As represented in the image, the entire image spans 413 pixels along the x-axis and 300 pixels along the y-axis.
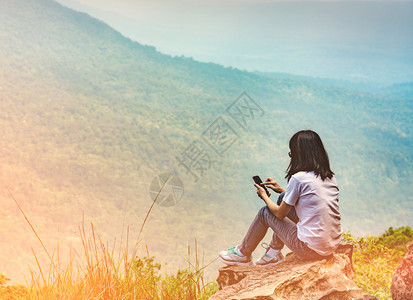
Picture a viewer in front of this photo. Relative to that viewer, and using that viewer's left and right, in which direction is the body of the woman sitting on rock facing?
facing away from the viewer and to the left of the viewer

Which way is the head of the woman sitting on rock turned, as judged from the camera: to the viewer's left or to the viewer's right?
to the viewer's left
